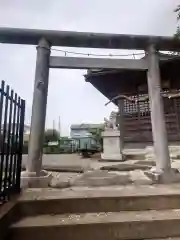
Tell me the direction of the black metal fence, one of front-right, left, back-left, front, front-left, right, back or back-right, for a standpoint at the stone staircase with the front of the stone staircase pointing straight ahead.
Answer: right

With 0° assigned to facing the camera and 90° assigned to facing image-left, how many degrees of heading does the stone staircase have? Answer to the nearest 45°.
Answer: approximately 0°
